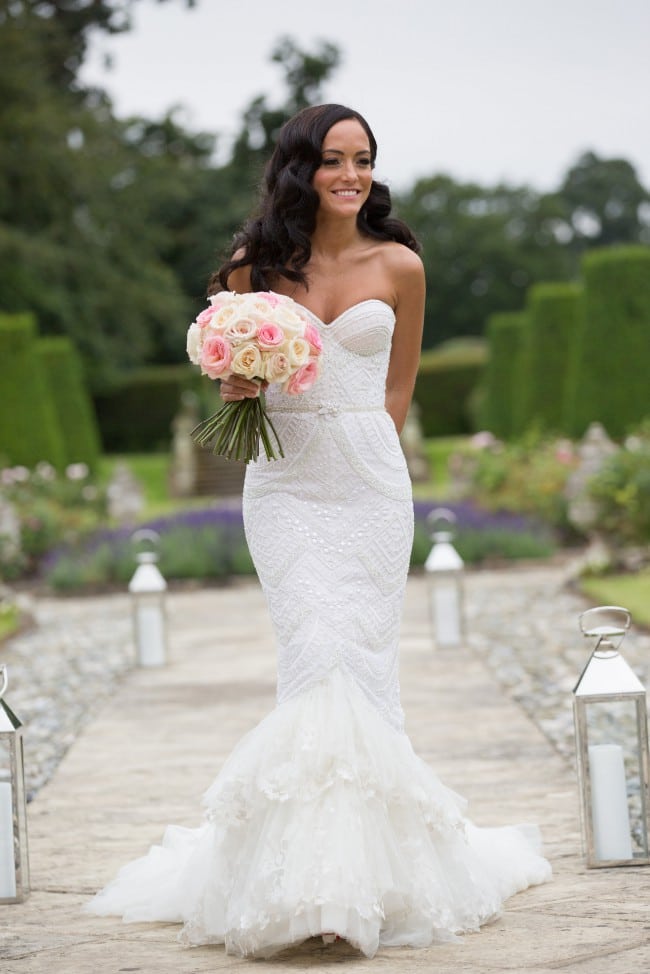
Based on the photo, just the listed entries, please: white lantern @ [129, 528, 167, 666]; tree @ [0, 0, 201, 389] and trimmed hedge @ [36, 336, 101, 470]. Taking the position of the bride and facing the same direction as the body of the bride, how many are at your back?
3

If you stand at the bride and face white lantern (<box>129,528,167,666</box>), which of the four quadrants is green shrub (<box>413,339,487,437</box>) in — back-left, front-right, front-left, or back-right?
front-right

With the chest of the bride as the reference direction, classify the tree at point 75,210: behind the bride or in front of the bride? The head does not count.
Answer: behind

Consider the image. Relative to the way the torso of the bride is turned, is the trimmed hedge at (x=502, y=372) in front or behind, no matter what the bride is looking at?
behind

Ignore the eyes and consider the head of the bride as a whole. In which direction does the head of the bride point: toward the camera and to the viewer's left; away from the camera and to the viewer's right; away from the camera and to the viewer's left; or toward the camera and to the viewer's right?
toward the camera and to the viewer's right

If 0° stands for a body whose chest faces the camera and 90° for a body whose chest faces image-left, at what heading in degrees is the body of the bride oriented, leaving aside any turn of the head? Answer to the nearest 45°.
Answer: approximately 0°

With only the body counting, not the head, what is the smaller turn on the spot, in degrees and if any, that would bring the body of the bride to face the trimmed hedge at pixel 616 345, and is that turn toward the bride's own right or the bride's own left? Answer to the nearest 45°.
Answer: approximately 180°

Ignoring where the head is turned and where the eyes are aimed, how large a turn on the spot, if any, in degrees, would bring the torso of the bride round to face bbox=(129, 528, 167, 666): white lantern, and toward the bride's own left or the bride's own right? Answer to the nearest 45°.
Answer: approximately 180°

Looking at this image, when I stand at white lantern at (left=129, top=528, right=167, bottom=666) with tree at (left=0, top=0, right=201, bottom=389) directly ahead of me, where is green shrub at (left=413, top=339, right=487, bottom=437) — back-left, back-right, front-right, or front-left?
front-right

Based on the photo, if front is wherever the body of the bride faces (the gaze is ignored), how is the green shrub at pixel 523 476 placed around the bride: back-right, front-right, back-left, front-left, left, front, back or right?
back

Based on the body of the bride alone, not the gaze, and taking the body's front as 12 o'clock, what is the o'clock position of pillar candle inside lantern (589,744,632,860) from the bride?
The pillar candle inside lantern is roughly at 8 o'clock from the bride.

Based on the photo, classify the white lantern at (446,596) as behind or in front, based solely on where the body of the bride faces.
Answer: behind
